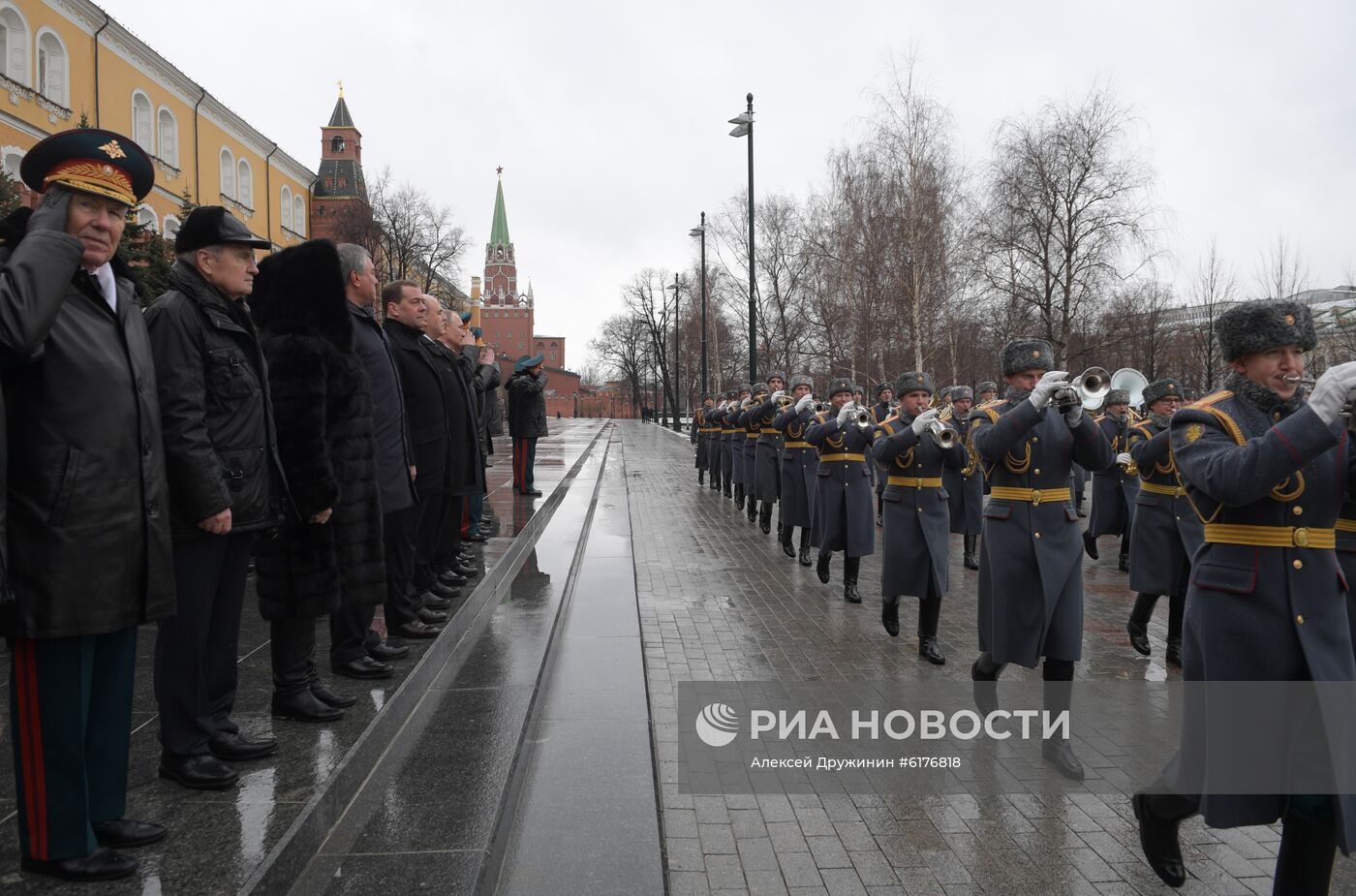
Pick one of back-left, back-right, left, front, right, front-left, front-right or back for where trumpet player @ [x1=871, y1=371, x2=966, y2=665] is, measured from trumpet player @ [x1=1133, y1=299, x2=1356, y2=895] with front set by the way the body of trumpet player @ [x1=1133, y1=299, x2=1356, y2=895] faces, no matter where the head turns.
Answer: back

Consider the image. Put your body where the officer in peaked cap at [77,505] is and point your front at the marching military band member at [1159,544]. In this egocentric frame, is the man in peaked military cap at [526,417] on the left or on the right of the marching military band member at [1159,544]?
left

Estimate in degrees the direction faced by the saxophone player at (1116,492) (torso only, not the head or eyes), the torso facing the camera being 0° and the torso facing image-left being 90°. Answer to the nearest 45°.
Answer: approximately 315°

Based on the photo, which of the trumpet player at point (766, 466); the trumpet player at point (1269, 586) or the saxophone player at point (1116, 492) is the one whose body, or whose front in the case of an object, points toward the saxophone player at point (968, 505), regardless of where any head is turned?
the trumpet player at point (766, 466)

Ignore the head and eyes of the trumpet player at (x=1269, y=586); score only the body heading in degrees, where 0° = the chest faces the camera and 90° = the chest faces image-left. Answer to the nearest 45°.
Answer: approximately 315°

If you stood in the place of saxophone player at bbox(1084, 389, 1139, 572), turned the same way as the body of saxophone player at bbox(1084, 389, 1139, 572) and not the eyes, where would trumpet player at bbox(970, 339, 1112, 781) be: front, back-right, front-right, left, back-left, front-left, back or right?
front-right

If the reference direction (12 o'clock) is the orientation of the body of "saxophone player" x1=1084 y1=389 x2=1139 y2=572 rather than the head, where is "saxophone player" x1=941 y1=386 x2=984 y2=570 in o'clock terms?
"saxophone player" x1=941 y1=386 x2=984 y2=570 is roughly at 4 o'clock from "saxophone player" x1=1084 y1=389 x2=1139 y2=572.

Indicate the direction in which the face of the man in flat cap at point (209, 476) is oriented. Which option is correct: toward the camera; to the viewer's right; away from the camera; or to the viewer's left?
to the viewer's right

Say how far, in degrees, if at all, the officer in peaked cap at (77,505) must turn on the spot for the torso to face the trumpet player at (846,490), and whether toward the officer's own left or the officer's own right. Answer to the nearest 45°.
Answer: approximately 90° to the officer's own left

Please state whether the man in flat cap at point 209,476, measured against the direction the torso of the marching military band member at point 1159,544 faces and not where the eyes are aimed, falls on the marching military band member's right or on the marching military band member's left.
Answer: on the marching military band member's right

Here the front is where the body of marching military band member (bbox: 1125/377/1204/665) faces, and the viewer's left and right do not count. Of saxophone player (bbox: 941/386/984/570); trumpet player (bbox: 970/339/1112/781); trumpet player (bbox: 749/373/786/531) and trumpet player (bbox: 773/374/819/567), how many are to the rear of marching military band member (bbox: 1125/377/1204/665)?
3

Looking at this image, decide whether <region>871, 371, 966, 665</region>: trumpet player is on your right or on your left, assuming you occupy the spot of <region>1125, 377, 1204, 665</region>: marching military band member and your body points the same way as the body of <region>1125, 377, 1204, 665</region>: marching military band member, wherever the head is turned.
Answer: on your right
